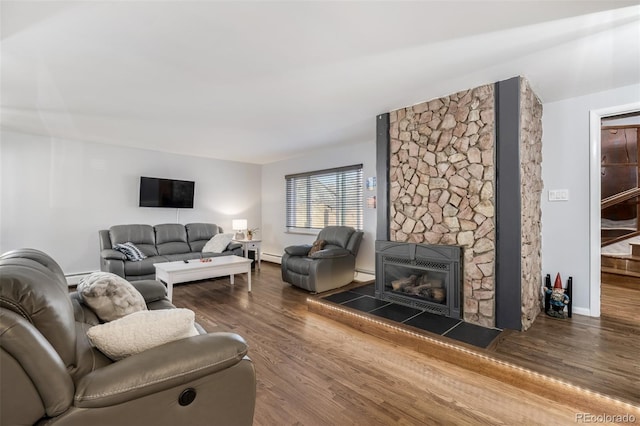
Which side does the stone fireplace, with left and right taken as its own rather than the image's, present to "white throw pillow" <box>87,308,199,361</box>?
front

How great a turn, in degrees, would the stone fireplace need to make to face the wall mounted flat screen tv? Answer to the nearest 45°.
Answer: approximately 45° to its right

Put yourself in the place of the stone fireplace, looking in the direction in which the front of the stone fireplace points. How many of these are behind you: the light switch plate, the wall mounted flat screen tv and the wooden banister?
2

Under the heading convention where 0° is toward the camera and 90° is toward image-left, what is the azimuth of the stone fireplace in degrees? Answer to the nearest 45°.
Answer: approximately 45°

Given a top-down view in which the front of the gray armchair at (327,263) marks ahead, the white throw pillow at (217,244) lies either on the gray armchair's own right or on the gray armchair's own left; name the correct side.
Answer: on the gray armchair's own right

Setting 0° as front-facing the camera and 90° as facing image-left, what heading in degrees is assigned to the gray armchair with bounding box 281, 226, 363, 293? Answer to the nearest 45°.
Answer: approximately 45°

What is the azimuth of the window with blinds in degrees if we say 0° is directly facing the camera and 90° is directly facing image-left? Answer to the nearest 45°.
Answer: approximately 45°

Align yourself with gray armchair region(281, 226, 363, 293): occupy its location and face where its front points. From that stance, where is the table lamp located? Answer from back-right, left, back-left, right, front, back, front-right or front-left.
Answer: right

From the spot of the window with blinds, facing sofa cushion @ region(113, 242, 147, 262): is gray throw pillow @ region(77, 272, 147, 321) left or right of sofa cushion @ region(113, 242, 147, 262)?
left
